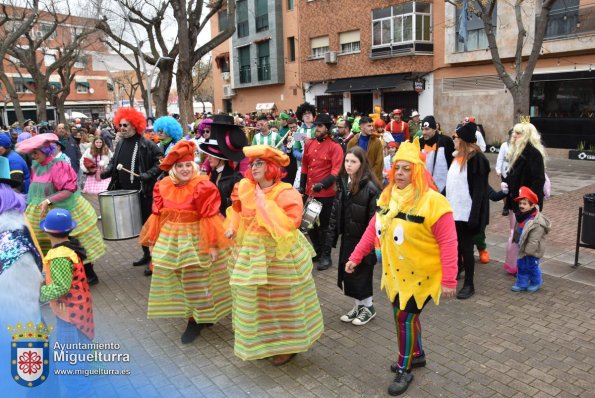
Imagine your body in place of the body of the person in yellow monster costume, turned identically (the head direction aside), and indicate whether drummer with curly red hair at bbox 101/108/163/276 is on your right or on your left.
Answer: on your right

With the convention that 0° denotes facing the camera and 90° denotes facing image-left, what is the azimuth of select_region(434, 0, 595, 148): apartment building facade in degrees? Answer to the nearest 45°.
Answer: approximately 45°

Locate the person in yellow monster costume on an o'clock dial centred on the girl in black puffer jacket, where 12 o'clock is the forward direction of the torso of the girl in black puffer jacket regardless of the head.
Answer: The person in yellow monster costume is roughly at 10 o'clock from the girl in black puffer jacket.

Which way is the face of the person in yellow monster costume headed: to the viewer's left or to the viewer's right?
to the viewer's left

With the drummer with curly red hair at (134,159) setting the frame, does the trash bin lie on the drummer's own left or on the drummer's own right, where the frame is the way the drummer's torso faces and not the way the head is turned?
on the drummer's own left

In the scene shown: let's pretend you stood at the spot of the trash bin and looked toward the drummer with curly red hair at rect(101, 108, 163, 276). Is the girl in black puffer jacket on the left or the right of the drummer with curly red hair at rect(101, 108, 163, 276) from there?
left

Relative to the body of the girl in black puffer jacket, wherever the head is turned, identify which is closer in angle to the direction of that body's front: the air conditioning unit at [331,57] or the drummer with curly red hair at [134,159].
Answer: the drummer with curly red hair

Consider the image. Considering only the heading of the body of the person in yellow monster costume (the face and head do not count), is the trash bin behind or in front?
behind

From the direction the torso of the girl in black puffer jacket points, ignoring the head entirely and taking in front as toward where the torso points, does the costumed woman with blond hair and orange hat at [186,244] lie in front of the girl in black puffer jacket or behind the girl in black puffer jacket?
in front

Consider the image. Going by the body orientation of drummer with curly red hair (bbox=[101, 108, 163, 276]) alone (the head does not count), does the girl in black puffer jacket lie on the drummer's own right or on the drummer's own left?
on the drummer's own left
